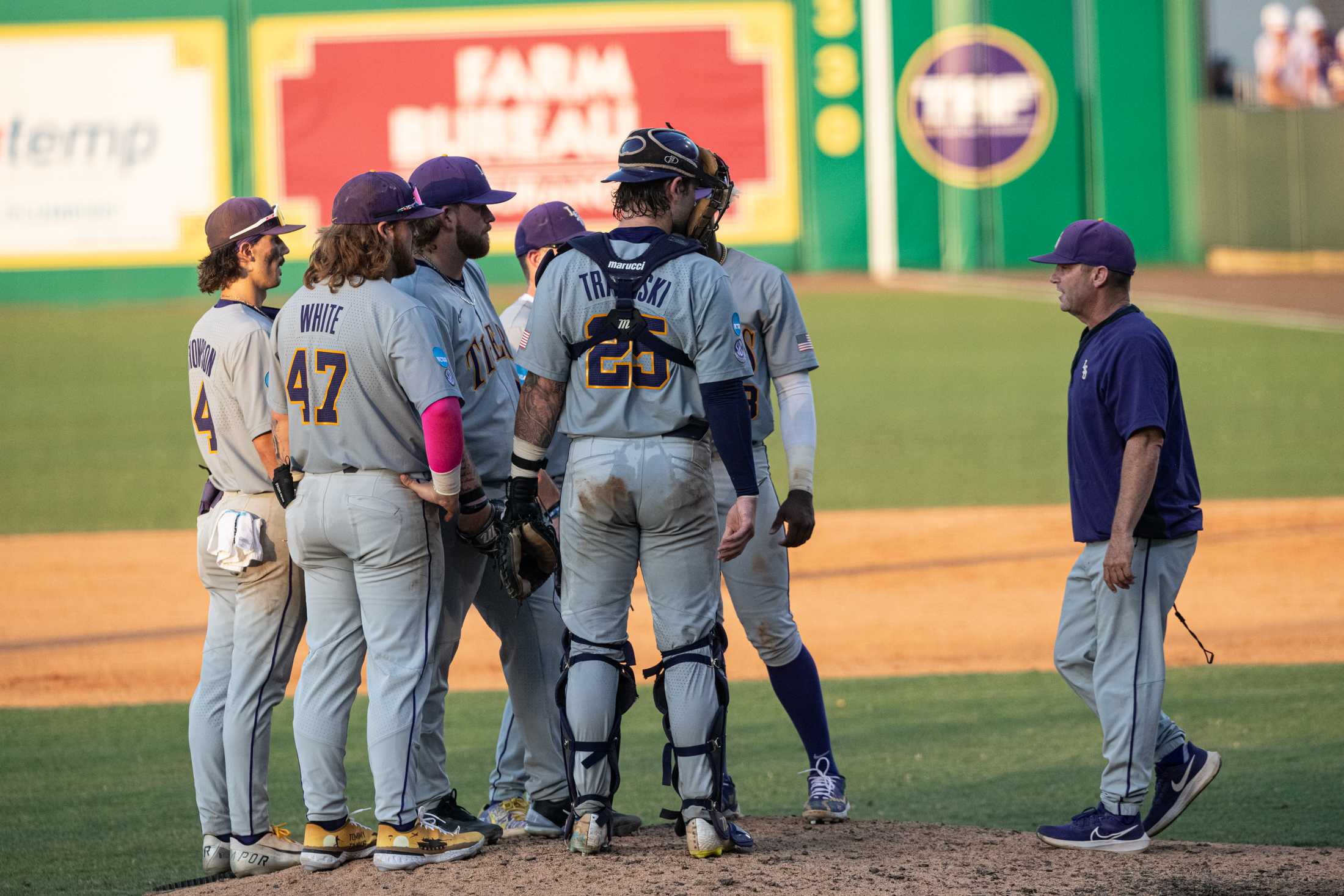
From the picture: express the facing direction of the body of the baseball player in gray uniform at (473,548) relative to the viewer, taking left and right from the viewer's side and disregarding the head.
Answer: facing the viewer and to the right of the viewer

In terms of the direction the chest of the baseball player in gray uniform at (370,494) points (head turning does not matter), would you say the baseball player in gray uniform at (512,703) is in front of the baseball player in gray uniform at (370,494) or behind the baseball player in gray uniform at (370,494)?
in front

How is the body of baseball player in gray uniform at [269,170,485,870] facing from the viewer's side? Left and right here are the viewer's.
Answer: facing away from the viewer and to the right of the viewer

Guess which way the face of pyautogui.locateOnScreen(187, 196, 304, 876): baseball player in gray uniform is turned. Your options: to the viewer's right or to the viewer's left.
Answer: to the viewer's right

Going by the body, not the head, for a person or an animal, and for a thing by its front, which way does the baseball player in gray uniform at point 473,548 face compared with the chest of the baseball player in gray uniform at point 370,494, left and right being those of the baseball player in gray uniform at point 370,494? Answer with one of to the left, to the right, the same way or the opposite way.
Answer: to the right

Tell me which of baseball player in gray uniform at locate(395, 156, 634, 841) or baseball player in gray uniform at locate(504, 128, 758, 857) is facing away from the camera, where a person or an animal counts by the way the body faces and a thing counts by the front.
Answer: baseball player in gray uniform at locate(504, 128, 758, 857)

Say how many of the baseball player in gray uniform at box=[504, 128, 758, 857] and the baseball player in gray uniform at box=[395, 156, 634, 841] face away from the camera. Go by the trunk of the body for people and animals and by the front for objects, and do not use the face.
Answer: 1

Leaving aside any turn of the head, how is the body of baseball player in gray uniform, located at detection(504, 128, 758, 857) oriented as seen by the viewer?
away from the camera

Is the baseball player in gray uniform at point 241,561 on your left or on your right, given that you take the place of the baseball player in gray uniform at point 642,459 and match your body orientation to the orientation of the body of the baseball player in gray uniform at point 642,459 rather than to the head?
on your left
